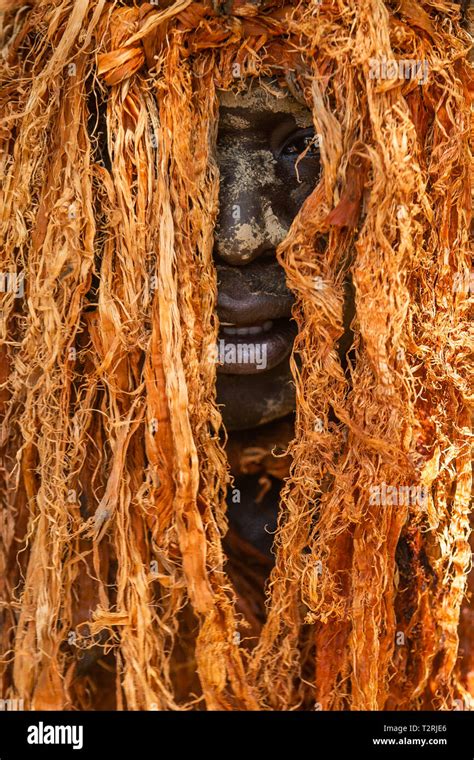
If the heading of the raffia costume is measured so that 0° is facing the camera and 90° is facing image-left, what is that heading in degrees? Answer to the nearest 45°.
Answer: approximately 0°
